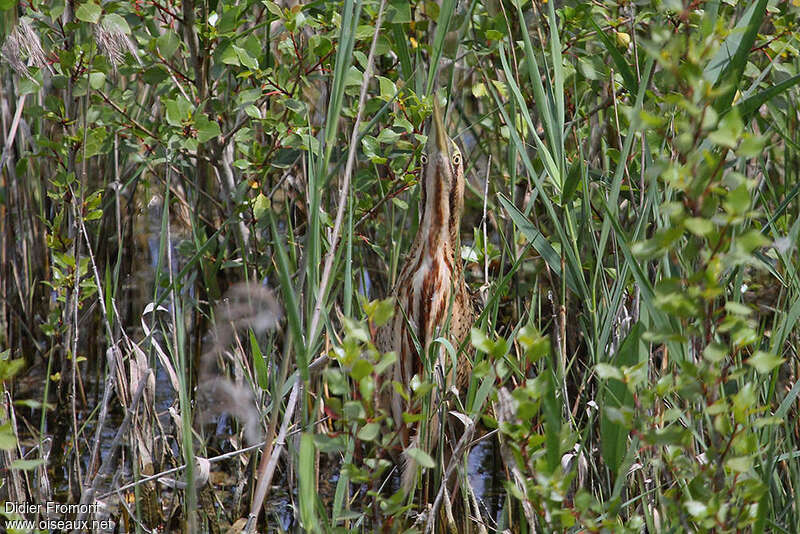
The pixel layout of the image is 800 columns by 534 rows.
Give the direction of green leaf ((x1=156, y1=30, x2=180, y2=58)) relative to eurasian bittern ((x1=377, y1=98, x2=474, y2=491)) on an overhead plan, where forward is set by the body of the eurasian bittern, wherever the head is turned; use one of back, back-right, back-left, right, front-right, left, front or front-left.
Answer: right

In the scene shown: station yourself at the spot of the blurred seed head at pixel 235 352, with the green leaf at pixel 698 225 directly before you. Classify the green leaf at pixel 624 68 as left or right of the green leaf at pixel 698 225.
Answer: left

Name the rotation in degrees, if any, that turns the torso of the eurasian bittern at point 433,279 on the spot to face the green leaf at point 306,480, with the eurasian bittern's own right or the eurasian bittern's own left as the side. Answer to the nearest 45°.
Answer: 0° — it already faces it

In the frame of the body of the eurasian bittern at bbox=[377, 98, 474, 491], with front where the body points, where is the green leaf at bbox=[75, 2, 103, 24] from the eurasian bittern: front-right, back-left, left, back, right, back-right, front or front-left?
right

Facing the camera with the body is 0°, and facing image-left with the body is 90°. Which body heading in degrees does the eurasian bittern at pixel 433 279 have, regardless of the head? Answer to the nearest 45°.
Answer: approximately 0°

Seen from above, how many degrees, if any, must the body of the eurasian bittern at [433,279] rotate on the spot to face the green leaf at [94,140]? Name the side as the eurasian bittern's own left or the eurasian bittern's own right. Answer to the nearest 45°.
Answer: approximately 90° to the eurasian bittern's own right
